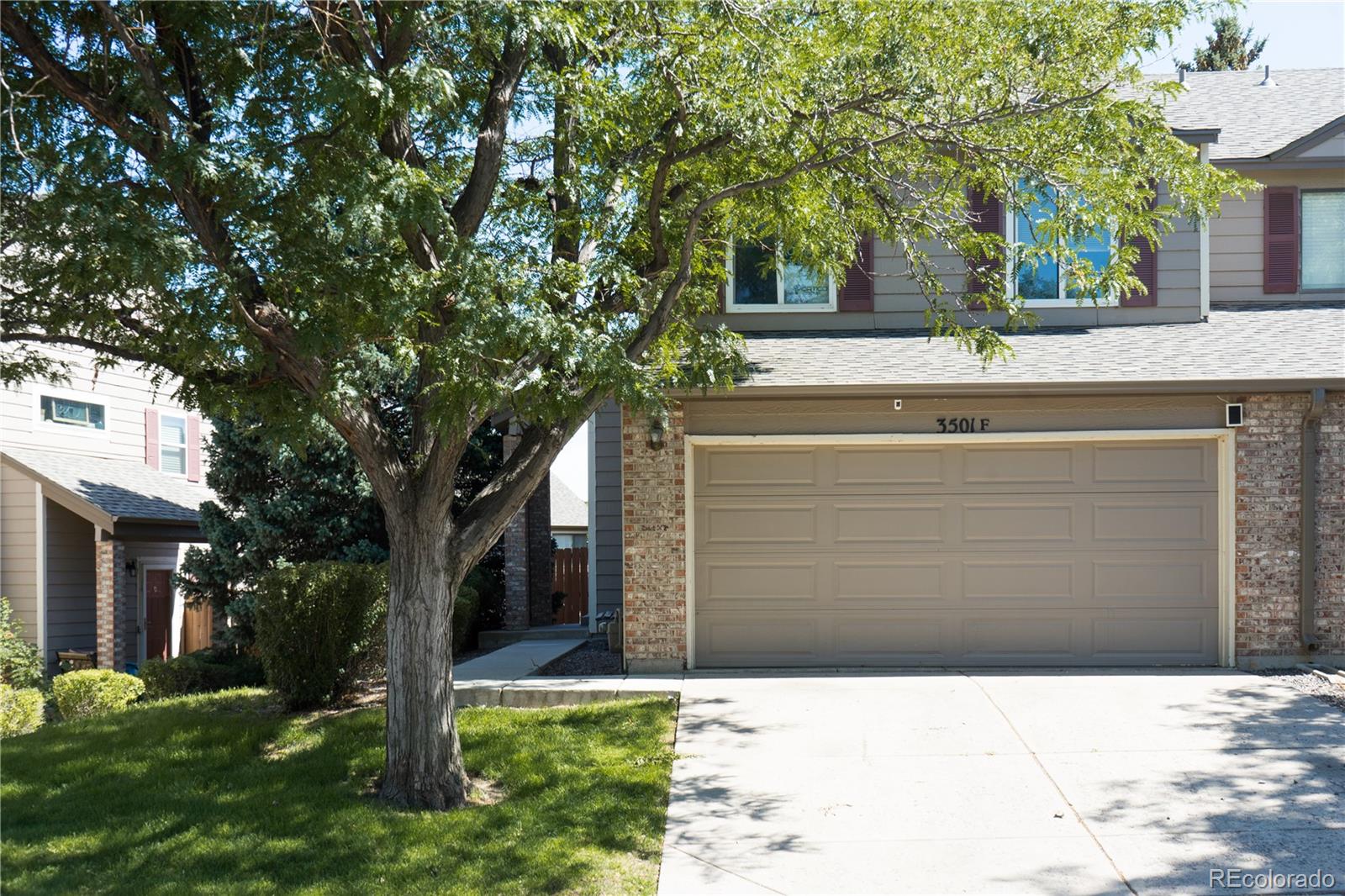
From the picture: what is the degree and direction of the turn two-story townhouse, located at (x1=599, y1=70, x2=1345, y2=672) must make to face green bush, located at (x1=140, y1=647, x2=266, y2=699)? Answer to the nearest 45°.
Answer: approximately 90° to its right

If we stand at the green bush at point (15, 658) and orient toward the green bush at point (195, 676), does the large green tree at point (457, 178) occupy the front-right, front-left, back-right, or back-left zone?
front-right

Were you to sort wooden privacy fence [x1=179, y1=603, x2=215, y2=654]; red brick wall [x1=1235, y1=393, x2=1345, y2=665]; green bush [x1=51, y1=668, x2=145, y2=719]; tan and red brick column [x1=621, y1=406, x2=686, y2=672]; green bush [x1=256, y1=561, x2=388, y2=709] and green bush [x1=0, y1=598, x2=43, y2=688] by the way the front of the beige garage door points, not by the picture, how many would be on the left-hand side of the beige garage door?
1

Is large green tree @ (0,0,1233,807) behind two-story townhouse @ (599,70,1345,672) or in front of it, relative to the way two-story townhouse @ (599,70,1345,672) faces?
in front

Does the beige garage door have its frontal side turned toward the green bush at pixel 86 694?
no

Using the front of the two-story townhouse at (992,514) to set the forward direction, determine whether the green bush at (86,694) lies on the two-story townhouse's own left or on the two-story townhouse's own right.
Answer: on the two-story townhouse's own right

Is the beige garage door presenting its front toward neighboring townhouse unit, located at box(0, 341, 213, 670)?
no

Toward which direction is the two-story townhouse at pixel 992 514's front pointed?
toward the camera

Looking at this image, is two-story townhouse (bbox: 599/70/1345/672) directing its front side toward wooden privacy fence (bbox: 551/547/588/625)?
no

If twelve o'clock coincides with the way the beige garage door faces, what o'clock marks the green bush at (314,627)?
The green bush is roughly at 2 o'clock from the beige garage door.

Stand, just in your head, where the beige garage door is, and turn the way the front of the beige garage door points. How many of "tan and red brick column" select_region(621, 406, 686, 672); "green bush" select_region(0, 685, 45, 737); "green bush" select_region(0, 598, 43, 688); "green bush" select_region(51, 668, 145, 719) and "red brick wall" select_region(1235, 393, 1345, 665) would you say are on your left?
1

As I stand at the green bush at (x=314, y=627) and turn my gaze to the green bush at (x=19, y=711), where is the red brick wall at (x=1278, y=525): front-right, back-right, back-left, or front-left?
back-right

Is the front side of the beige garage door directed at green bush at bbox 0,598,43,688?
no

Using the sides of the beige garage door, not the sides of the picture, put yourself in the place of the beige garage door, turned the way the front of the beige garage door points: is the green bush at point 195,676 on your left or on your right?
on your right

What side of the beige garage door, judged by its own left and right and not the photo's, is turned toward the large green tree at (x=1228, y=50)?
back
